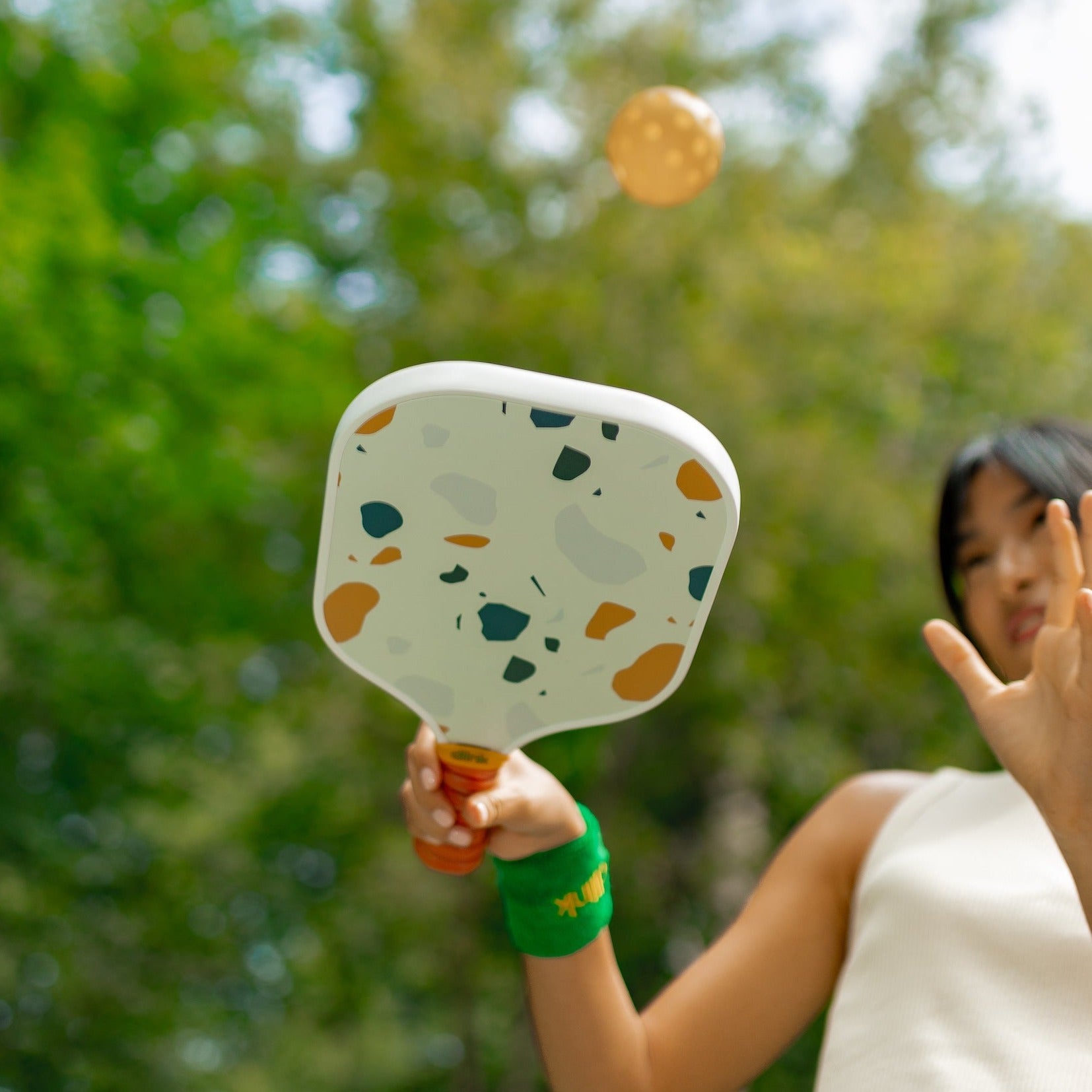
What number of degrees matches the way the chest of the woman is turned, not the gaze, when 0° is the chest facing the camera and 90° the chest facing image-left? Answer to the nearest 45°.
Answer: approximately 0°
